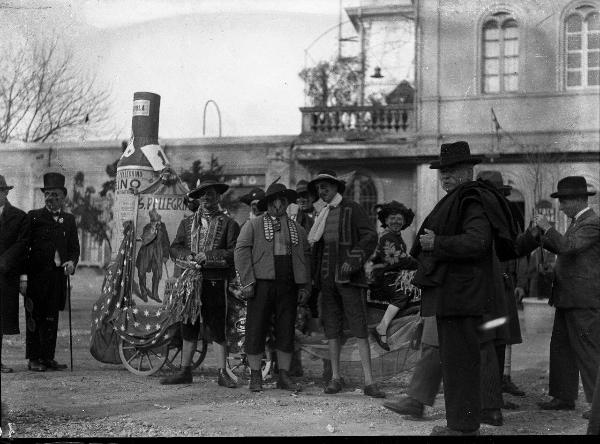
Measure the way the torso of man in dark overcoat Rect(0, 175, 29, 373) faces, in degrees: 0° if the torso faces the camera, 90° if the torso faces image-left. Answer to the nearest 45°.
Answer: approximately 0°

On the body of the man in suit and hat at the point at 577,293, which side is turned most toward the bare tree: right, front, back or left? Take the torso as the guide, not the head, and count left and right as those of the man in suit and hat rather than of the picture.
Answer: front

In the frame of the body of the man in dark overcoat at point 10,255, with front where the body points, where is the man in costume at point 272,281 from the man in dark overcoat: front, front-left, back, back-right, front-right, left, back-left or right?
front-left

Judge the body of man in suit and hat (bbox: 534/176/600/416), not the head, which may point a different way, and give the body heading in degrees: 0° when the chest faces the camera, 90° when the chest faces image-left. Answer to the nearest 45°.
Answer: approximately 90°

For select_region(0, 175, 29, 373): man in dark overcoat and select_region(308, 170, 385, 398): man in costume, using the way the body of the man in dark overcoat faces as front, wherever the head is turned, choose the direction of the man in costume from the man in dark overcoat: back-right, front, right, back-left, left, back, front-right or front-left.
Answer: front-left

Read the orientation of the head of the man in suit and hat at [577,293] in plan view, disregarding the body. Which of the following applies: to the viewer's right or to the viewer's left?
to the viewer's left

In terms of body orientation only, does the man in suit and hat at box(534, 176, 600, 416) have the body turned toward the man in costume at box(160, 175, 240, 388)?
yes
